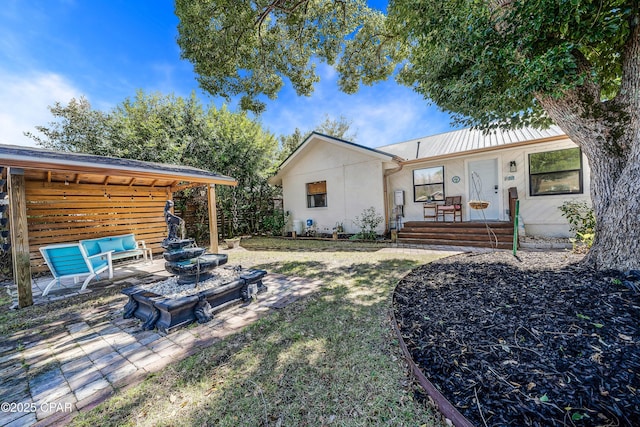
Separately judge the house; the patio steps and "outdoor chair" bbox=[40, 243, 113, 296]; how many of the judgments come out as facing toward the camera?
2

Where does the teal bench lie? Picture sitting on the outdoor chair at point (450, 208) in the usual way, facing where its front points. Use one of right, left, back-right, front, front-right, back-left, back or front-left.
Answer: front

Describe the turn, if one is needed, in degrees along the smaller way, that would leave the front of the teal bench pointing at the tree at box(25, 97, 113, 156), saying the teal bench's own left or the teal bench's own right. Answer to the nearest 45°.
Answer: approximately 135° to the teal bench's own left

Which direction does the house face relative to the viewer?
toward the camera

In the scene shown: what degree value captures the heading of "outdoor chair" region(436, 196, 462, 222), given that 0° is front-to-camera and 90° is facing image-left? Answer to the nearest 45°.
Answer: approximately 45°

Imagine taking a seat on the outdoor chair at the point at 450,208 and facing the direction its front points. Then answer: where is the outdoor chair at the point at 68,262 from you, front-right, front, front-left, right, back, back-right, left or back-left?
front

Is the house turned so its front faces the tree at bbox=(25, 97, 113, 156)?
no

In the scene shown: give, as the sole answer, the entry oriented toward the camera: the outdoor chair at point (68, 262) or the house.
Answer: the house

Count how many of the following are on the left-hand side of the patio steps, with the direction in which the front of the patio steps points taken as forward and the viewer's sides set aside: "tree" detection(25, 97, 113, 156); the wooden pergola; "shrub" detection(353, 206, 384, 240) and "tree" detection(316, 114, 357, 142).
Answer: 0

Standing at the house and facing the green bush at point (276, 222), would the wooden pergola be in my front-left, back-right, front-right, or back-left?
front-left

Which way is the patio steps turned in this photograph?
toward the camera

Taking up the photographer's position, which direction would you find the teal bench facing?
facing the viewer and to the right of the viewer

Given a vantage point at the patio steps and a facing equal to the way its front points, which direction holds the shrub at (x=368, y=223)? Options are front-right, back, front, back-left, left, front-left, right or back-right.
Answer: right

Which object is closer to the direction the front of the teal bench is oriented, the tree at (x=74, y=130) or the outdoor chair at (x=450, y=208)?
the outdoor chair
